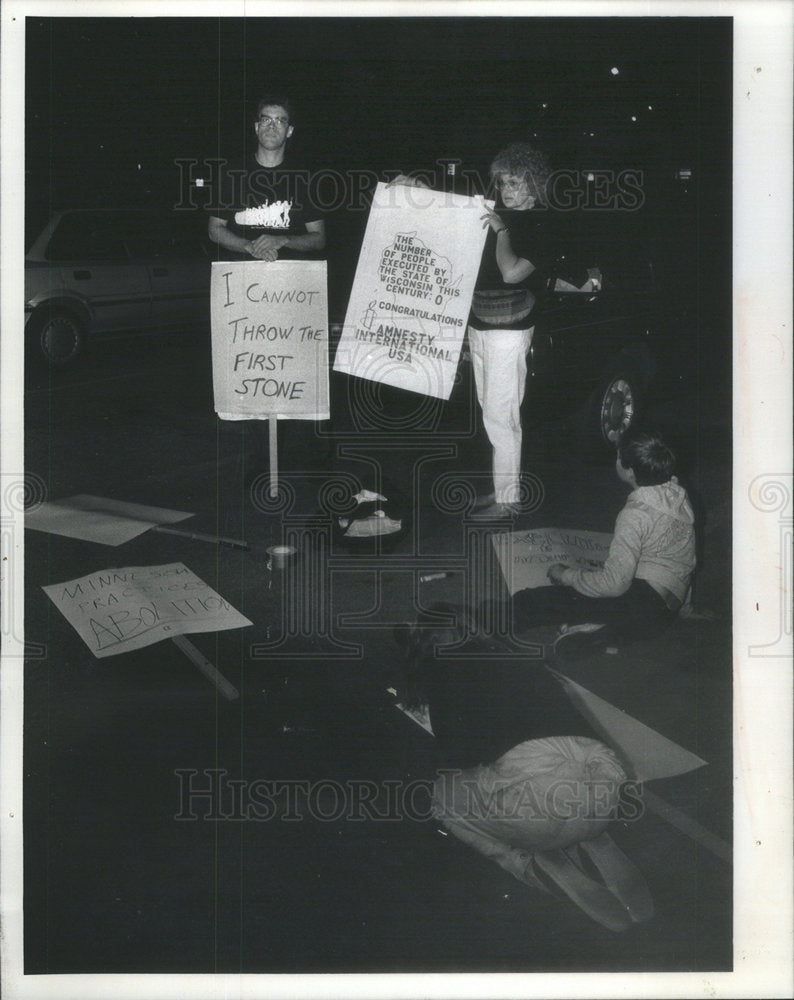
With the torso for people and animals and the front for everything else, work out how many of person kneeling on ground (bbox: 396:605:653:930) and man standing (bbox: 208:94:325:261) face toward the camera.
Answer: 1

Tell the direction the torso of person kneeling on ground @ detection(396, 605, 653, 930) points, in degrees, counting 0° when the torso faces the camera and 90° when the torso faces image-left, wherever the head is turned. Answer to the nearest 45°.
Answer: approximately 135°

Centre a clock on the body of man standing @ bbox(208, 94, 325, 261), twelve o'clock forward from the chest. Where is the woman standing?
The woman standing is roughly at 9 o'clock from the man standing.

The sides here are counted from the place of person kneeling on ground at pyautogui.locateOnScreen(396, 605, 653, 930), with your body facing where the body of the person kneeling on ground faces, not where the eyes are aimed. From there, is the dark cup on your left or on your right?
on your left

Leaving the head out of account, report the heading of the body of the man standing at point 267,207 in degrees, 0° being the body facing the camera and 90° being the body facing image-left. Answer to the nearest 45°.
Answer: approximately 0°

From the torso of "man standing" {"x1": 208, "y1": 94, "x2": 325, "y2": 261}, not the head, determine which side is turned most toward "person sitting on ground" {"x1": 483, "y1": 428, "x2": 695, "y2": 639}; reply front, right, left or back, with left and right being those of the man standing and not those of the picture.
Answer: left

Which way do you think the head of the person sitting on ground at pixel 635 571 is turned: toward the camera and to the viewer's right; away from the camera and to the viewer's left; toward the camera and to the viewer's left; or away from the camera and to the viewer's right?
away from the camera and to the viewer's left

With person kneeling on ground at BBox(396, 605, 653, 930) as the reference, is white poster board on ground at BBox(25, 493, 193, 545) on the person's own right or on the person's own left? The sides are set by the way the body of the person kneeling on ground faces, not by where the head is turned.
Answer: on the person's own left
